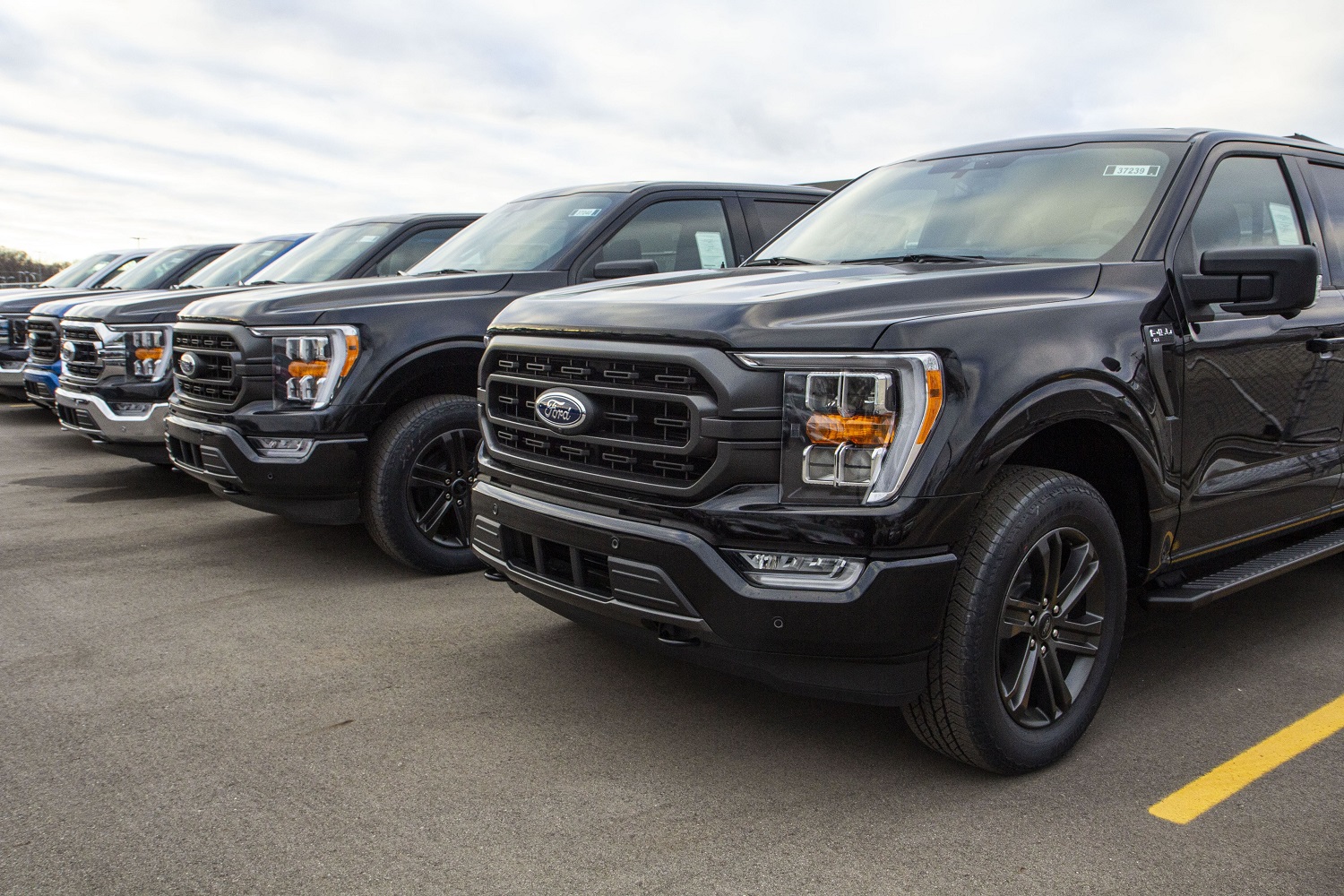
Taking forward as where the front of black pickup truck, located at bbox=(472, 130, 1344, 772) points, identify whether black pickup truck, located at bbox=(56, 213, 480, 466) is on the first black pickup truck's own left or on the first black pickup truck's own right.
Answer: on the first black pickup truck's own right

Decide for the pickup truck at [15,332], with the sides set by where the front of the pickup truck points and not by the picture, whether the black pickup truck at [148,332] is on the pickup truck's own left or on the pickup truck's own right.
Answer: on the pickup truck's own left

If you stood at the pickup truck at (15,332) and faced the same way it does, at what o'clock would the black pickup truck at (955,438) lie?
The black pickup truck is roughly at 10 o'clock from the pickup truck.

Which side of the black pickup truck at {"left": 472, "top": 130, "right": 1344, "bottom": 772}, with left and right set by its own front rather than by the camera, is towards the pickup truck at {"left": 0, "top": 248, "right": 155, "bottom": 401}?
right

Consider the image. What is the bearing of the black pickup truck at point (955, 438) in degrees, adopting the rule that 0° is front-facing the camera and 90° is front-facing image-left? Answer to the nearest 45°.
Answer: approximately 45°

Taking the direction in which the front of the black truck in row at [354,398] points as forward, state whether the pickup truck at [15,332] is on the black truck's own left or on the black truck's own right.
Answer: on the black truck's own right

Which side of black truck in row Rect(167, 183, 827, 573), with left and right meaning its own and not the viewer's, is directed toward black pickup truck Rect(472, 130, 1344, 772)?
left

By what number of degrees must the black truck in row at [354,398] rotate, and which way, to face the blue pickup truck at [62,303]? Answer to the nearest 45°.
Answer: approximately 90° to its right

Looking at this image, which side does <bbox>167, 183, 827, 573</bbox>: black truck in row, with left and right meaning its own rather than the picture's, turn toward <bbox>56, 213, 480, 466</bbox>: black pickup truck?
right

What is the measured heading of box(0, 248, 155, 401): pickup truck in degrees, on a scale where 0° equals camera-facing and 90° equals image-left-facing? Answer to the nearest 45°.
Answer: approximately 45°

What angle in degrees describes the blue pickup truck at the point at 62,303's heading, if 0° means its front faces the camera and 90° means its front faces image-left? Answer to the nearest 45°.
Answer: approximately 45°
